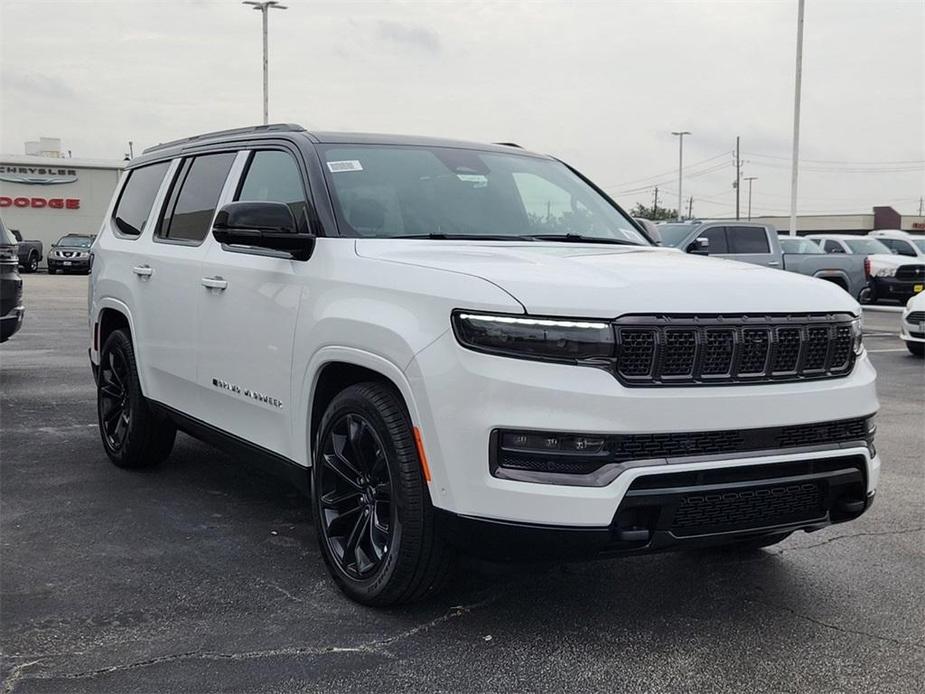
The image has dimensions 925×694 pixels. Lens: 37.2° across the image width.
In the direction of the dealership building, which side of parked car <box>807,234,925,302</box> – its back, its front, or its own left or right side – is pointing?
back

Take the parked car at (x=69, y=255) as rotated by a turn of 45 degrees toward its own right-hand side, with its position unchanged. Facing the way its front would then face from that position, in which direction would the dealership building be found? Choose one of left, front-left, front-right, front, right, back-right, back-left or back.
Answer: back-right

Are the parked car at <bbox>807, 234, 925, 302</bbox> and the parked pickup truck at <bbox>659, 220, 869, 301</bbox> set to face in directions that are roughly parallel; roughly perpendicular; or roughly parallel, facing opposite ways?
roughly perpendicular

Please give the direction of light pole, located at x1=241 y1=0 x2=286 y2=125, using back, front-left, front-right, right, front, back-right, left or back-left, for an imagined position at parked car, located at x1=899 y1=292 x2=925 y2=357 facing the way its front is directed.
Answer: right

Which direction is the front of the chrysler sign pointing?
toward the camera

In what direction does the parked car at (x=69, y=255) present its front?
toward the camera

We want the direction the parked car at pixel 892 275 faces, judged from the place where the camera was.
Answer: facing the viewer and to the right of the viewer

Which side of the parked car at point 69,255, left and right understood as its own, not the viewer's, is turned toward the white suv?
front

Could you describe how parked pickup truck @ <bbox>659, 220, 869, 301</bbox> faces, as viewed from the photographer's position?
facing the viewer and to the left of the viewer

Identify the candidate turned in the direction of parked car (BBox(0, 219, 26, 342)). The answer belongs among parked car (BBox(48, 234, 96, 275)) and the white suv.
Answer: parked car (BBox(48, 234, 96, 275))

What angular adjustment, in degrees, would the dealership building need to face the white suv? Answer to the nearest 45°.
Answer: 0° — it already faces it

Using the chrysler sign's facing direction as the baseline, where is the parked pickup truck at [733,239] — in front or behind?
in front

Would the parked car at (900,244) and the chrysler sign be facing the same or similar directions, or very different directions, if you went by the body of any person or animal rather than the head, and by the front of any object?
same or similar directions

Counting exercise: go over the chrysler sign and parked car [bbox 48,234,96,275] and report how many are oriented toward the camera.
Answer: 2

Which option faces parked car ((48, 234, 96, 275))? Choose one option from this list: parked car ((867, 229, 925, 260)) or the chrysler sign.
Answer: the chrysler sign
